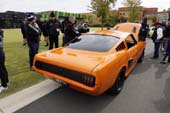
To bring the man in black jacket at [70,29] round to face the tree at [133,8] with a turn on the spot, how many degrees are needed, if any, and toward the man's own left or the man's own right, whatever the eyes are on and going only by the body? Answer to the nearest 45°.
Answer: approximately 90° to the man's own left

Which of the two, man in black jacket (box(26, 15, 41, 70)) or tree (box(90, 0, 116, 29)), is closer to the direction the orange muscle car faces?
the tree

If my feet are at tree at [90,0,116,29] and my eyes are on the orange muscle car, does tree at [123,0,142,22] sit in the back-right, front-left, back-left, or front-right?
back-left

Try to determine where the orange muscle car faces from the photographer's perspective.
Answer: facing away from the viewer and to the right of the viewer

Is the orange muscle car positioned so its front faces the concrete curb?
no

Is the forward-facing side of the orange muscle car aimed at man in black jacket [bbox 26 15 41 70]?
no

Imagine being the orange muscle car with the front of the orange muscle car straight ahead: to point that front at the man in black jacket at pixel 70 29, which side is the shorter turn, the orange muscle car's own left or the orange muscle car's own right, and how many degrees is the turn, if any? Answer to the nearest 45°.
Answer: approximately 45° to the orange muscle car's own left
